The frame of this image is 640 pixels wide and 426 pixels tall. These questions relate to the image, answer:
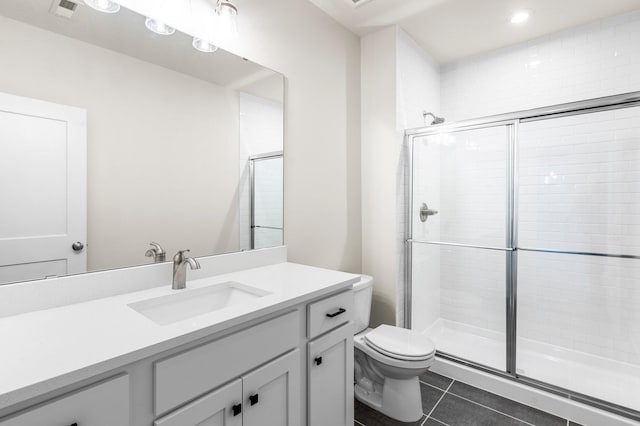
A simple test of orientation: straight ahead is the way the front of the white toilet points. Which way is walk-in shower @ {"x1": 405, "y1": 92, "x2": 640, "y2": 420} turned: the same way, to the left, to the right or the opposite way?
to the right

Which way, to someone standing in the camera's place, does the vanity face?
facing the viewer and to the right of the viewer

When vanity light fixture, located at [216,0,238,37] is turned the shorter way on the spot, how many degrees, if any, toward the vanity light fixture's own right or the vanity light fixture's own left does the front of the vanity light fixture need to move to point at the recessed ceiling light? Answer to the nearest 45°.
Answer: approximately 45° to the vanity light fixture's own left

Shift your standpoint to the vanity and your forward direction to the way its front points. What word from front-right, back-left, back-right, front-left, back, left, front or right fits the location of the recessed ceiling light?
front-left

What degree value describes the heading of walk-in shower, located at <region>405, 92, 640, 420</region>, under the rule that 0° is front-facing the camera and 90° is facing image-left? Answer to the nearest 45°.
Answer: approximately 45°

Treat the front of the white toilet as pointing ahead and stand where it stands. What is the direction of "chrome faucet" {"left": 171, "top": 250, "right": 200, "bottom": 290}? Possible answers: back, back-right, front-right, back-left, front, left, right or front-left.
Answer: right

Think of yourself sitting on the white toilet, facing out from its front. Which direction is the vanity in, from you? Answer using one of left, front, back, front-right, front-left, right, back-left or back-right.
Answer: right

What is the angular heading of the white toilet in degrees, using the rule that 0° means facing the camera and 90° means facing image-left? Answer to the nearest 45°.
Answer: approximately 315°
